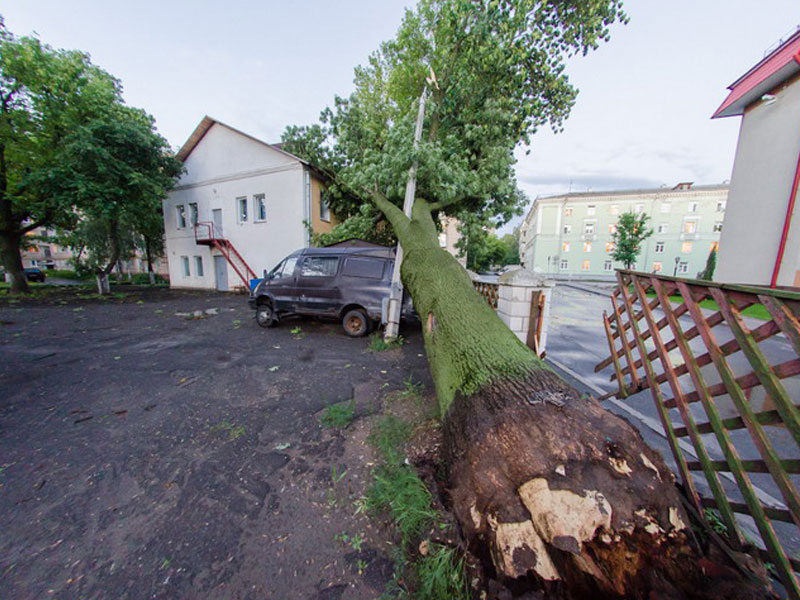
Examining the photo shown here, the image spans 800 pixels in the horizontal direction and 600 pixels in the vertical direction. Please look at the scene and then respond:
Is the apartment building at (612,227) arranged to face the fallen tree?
yes

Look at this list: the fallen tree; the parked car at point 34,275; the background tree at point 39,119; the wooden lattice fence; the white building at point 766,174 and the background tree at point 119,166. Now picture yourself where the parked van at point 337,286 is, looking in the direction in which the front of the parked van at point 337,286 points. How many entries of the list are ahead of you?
3

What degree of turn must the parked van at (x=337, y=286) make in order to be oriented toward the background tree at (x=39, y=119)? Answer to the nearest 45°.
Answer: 0° — it already faces it

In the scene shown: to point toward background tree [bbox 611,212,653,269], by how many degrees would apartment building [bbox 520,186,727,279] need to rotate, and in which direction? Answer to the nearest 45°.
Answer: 0° — it already faces it

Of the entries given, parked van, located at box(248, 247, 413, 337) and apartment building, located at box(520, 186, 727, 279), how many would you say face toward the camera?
1

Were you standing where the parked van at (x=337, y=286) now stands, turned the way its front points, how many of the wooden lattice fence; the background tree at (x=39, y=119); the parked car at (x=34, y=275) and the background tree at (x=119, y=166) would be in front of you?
3

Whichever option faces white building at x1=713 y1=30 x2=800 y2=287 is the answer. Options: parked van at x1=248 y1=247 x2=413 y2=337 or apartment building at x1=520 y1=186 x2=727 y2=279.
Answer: the apartment building

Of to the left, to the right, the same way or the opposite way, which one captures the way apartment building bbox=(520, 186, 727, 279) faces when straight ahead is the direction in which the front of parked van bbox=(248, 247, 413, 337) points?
to the left

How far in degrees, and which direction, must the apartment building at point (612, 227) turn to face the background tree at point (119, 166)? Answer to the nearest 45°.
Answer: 0° — it already faces it

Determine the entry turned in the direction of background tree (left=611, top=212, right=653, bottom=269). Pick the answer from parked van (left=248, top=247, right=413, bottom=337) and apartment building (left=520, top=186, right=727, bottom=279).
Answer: the apartment building

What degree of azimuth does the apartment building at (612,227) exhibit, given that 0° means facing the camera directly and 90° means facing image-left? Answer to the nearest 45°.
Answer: approximately 0°

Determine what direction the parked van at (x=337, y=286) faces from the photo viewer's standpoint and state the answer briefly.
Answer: facing away from the viewer and to the left of the viewer
